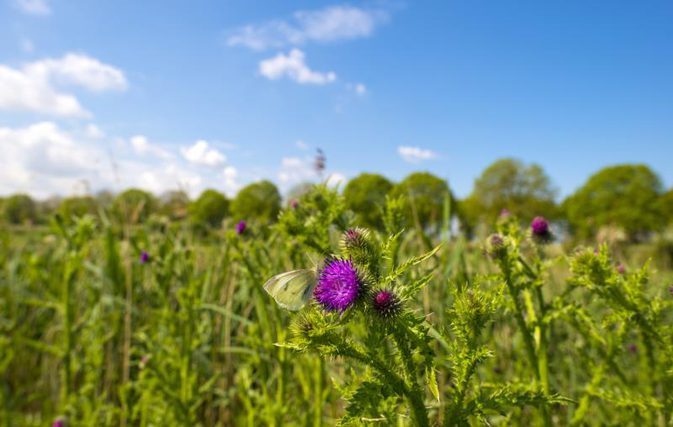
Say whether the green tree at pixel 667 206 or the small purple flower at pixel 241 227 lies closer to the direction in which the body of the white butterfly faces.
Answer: the green tree

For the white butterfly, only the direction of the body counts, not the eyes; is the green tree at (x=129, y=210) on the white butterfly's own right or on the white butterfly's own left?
on the white butterfly's own left

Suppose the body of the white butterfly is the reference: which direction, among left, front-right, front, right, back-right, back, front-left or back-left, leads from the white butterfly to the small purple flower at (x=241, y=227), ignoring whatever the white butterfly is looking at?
left

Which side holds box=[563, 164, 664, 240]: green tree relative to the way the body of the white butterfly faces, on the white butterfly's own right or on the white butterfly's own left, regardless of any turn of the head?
on the white butterfly's own left

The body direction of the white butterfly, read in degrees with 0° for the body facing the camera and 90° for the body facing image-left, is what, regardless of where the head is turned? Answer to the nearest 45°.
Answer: approximately 270°

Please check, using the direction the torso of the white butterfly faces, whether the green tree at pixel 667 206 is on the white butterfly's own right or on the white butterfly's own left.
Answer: on the white butterfly's own left

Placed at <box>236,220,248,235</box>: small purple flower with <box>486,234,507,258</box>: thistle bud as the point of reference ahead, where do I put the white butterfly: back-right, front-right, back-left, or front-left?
front-right
